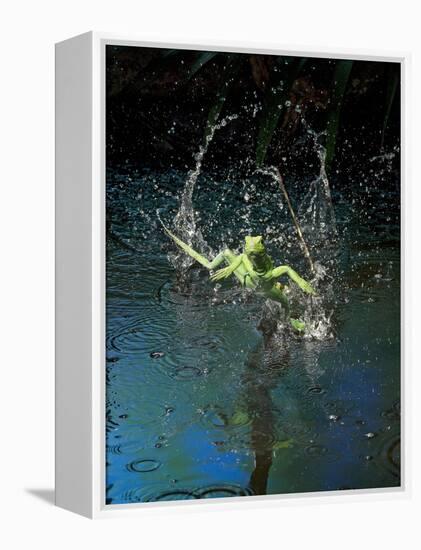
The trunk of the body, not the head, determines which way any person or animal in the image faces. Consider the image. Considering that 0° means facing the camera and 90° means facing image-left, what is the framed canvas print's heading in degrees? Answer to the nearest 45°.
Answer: approximately 315°
